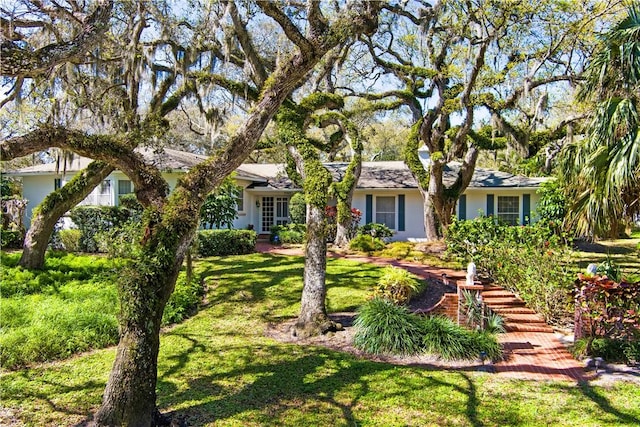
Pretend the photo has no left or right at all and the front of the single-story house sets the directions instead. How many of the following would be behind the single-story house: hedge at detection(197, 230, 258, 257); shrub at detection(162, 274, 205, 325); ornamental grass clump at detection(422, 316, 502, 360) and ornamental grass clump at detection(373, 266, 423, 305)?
0

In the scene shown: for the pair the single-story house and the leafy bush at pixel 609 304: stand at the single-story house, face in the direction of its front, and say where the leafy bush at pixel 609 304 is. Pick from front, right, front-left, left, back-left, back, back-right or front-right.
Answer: front

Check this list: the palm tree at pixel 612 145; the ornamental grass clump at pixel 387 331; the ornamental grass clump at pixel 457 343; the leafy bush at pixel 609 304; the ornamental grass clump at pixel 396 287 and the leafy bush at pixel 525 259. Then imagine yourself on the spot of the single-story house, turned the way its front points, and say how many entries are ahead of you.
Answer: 6

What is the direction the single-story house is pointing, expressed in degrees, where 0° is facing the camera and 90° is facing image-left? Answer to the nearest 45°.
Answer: approximately 0°

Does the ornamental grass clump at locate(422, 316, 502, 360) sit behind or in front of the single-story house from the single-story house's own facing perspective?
in front

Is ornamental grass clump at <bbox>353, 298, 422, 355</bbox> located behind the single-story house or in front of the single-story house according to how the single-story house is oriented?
in front

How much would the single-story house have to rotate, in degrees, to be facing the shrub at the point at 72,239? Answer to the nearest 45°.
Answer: approximately 90° to its right

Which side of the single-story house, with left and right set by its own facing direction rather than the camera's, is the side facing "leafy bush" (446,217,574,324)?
front

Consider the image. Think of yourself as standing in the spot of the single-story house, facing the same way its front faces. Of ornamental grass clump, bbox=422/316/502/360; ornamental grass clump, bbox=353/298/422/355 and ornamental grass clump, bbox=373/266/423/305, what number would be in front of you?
3

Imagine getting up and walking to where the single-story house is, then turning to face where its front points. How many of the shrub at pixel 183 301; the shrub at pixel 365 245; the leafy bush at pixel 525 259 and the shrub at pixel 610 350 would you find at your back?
0

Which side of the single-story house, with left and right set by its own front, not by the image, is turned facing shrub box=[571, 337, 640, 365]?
front
